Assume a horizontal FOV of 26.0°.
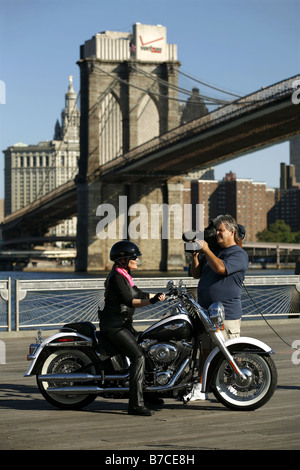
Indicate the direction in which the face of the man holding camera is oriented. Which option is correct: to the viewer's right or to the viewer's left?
to the viewer's left

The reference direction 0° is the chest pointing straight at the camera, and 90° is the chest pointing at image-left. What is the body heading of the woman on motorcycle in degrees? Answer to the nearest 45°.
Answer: approximately 270°

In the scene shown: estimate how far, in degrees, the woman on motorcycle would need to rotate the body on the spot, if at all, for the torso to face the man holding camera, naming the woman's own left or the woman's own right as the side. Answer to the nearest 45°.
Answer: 0° — they already face them

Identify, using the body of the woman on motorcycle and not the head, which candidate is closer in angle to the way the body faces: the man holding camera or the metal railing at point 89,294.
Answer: the man holding camera

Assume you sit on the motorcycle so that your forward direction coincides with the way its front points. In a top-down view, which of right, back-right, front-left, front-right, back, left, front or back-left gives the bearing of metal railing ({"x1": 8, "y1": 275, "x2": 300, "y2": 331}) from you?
left

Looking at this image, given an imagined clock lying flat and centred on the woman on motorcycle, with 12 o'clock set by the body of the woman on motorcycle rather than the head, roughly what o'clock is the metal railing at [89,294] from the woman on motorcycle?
The metal railing is roughly at 9 o'clock from the woman on motorcycle.

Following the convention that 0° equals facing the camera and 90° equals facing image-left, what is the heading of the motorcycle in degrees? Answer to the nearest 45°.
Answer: approximately 270°

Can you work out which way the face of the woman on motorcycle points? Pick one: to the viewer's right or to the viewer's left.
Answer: to the viewer's right
